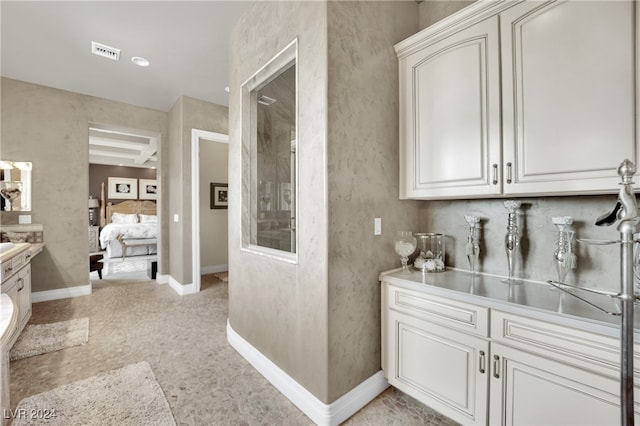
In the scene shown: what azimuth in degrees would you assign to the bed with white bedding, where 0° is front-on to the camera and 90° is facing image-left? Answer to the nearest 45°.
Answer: approximately 0°

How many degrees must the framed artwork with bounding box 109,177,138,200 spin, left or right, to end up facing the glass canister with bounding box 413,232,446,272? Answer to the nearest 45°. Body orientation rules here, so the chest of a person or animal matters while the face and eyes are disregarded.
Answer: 0° — it already faces it

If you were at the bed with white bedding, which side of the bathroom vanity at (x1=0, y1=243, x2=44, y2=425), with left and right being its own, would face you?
left

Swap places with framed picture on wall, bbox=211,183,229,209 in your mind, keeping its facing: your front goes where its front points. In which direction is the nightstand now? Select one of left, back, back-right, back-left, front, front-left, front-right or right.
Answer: back-right

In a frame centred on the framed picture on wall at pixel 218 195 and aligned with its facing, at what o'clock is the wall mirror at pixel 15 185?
The wall mirror is roughly at 2 o'clock from the framed picture on wall.

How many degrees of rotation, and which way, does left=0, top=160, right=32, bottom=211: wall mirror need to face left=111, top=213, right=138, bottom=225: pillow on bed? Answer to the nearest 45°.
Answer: approximately 135° to its left

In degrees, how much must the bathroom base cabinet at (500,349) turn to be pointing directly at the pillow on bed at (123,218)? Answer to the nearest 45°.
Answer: approximately 45° to its right

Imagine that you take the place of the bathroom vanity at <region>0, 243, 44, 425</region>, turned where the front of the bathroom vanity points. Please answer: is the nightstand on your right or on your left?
on your left
